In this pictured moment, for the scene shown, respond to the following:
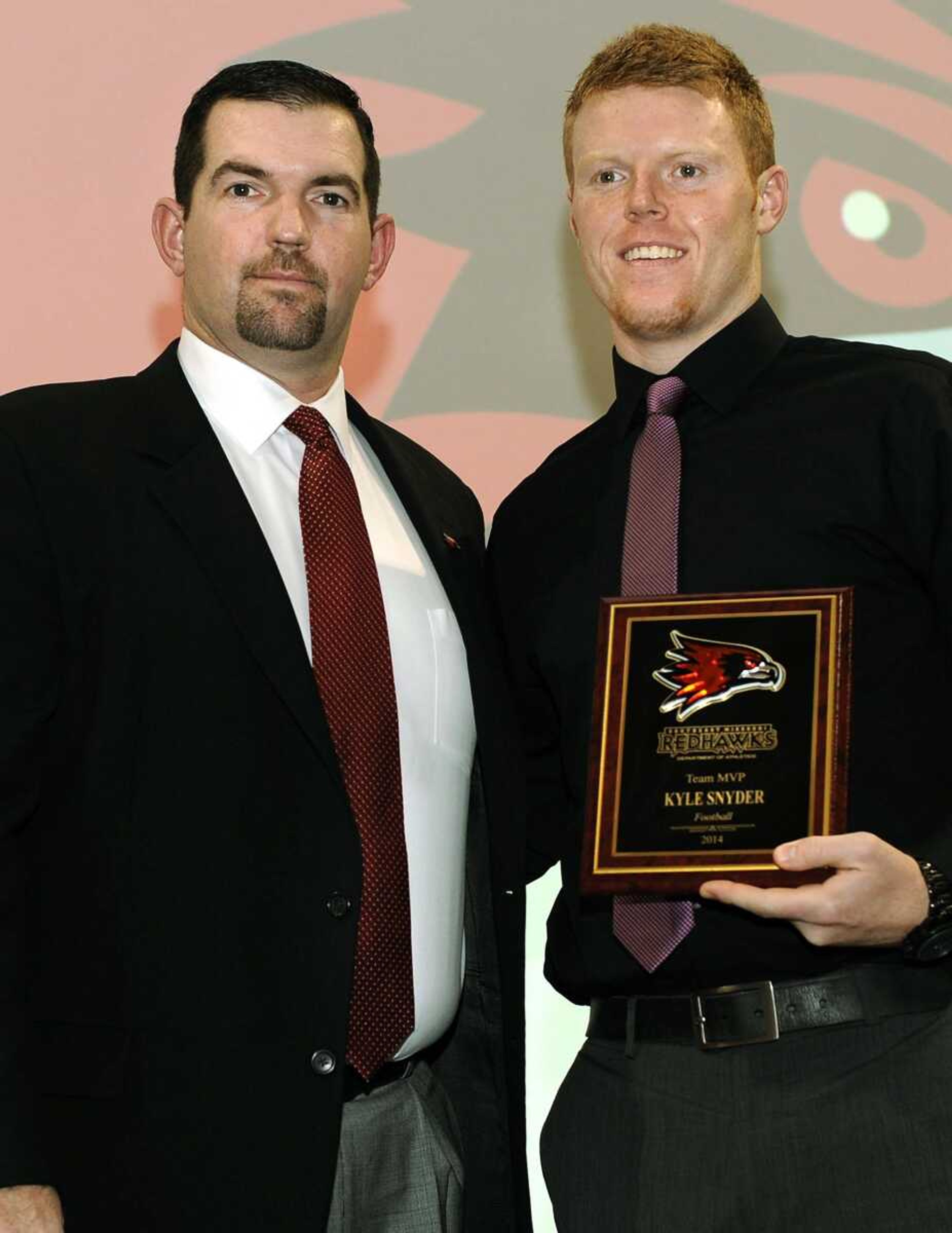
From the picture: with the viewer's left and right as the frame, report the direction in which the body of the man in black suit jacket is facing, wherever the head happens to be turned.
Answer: facing the viewer and to the right of the viewer

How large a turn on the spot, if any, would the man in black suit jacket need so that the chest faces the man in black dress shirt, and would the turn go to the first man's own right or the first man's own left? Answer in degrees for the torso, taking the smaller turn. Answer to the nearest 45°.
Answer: approximately 45° to the first man's own left
